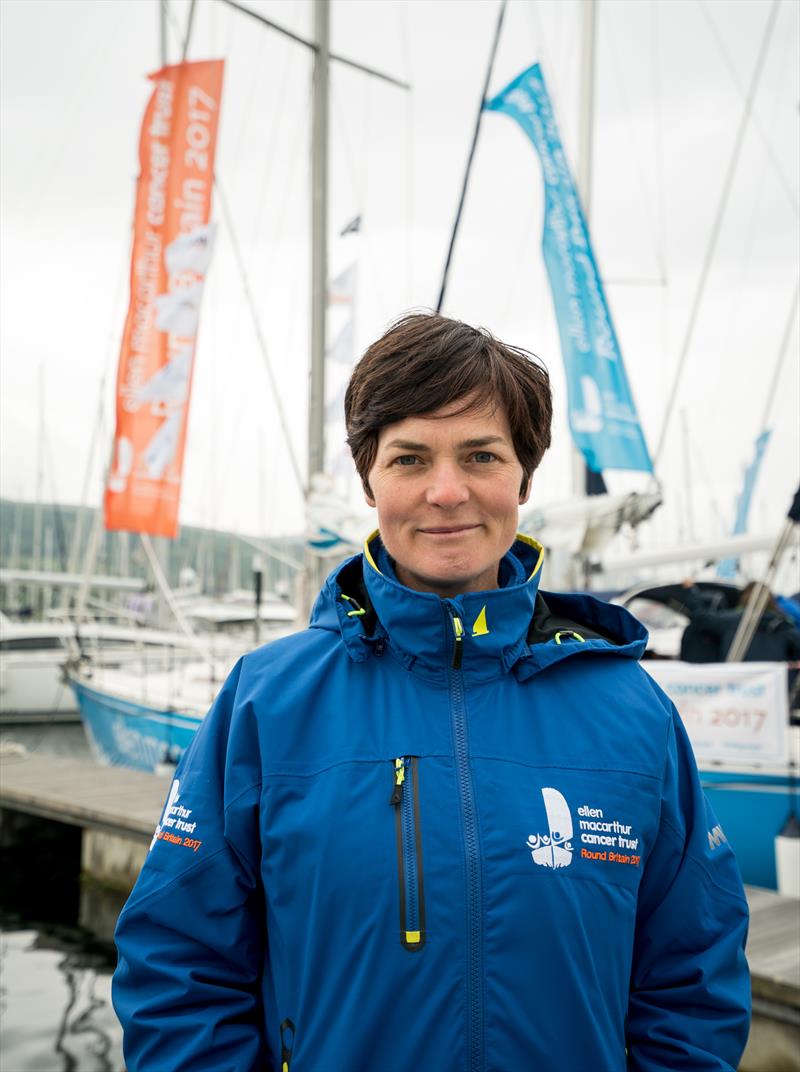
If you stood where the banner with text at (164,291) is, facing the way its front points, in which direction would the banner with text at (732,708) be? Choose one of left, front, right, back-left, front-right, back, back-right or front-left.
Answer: front-left

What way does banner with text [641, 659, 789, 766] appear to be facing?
toward the camera

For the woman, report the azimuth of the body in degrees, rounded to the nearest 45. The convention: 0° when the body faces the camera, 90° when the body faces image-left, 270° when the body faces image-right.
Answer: approximately 0°

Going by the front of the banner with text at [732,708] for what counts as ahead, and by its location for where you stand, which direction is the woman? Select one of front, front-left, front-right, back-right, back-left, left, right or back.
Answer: front

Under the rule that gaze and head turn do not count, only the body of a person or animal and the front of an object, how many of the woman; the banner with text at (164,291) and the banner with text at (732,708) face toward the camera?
3

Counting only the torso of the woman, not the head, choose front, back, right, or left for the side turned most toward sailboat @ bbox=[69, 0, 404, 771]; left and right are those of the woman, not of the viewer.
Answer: back

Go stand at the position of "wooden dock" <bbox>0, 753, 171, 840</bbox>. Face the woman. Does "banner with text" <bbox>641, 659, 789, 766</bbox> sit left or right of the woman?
left

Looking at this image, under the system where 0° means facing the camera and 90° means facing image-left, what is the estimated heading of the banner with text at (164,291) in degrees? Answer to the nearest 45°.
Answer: approximately 0°
